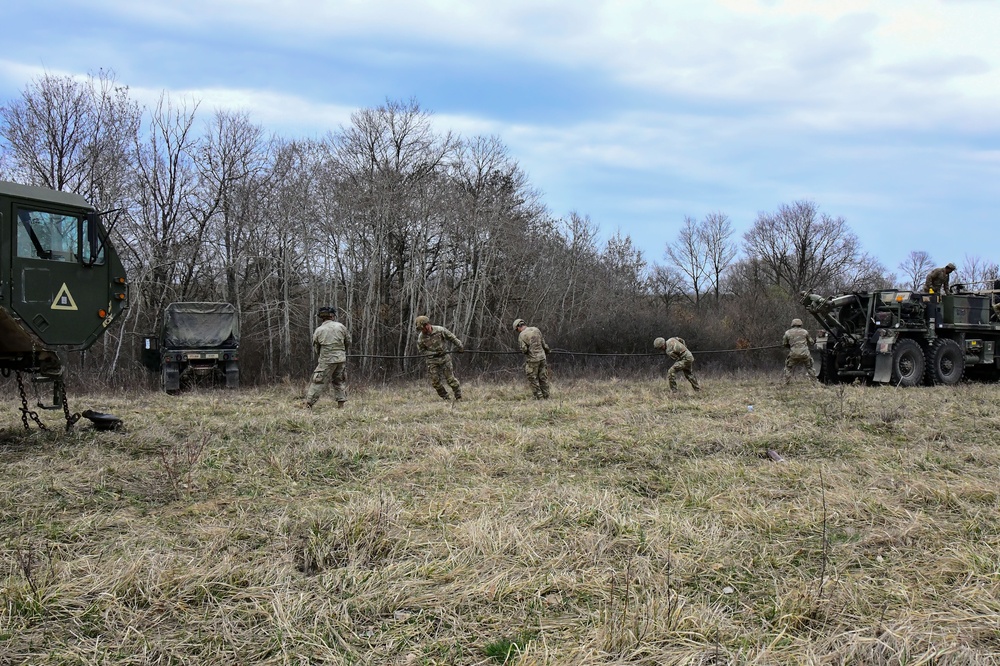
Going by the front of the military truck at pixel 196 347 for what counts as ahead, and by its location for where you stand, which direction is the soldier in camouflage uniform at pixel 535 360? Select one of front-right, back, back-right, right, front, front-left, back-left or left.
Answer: back-right

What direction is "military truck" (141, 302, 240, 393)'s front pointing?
away from the camera

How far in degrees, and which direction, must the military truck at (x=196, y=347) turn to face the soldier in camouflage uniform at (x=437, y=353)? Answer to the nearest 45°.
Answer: approximately 135° to its right

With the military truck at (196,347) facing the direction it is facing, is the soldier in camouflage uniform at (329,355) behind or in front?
behind

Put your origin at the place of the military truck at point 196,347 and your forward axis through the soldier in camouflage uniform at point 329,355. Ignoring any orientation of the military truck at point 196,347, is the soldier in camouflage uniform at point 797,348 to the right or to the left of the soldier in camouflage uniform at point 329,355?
left
